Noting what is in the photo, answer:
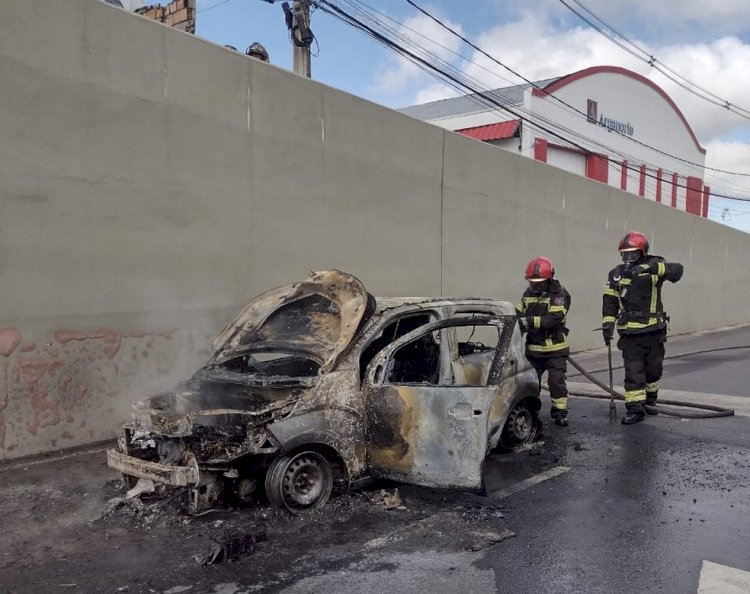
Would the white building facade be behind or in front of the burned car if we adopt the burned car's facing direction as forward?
behind

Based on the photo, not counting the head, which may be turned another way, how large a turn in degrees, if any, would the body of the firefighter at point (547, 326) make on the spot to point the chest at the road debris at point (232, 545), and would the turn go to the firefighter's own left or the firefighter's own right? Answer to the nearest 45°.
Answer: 0° — they already face it

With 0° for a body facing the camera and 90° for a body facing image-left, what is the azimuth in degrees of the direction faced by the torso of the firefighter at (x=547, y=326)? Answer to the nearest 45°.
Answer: approximately 45°

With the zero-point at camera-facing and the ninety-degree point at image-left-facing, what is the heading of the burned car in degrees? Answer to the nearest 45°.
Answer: approximately 45°

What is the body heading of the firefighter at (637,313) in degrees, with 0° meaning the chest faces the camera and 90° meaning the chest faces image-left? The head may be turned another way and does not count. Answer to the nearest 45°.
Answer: approximately 45°

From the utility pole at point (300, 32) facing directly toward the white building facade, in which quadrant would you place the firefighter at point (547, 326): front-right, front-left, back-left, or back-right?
back-right

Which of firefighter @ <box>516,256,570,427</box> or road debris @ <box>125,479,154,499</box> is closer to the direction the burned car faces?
the road debris

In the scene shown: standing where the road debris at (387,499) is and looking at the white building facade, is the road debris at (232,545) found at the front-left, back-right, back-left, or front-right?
back-left

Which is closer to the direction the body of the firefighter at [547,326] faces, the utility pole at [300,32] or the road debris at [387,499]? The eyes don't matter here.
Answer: the road debris

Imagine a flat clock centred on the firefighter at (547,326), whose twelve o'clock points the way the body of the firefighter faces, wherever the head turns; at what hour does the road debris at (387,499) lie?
The road debris is roughly at 11 o'clock from the firefighter.

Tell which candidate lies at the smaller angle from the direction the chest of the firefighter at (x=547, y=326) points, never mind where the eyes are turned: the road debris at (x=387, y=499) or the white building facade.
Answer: the road debris
